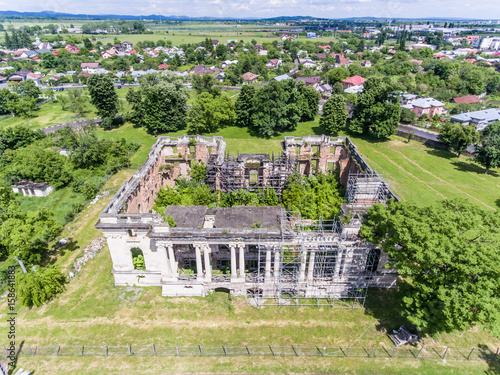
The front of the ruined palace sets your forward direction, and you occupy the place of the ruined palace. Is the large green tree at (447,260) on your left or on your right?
on your left

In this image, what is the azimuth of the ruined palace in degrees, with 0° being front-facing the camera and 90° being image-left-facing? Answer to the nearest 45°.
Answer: approximately 0°

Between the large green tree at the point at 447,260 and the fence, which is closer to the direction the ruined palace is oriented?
the fence

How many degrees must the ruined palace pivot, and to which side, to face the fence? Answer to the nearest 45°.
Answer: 0° — it already faces it

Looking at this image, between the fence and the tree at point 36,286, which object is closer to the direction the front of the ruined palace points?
the fence

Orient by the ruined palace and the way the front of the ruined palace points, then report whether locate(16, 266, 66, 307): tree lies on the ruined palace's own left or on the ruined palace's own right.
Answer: on the ruined palace's own right
